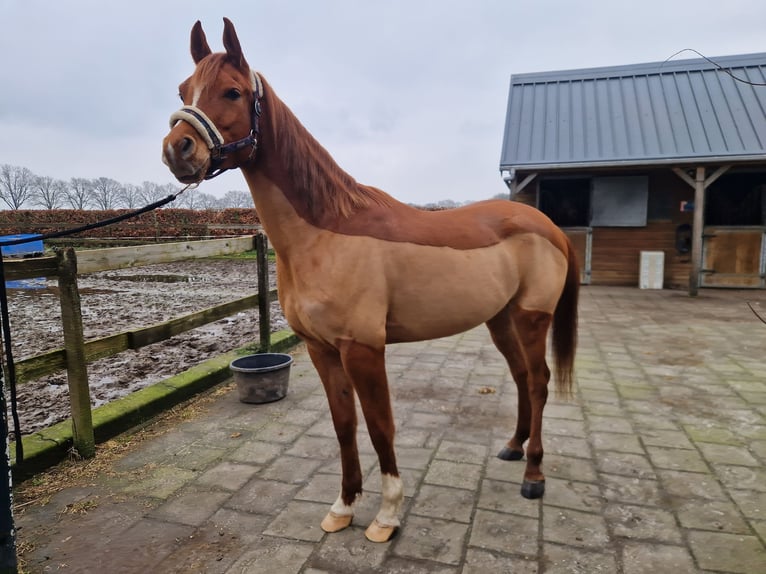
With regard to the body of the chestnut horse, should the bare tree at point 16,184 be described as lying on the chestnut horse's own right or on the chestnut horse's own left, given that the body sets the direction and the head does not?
on the chestnut horse's own right

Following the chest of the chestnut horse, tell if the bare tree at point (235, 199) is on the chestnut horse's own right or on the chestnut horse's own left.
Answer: on the chestnut horse's own right

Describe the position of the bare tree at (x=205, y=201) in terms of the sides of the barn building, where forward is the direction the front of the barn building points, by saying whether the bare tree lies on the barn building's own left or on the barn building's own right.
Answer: on the barn building's own right

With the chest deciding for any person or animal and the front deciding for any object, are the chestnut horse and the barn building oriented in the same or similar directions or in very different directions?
same or similar directions

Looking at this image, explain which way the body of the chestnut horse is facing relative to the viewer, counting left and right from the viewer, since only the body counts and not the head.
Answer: facing the viewer and to the left of the viewer

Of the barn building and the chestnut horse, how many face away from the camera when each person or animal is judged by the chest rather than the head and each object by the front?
0

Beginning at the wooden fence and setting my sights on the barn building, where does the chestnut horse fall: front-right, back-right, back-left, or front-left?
front-right

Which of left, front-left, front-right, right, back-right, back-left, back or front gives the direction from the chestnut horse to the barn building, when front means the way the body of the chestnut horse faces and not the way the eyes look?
back

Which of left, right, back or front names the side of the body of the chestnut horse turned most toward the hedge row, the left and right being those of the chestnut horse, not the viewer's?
right

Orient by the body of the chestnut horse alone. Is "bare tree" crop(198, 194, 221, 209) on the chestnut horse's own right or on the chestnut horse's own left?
on the chestnut horse's own right

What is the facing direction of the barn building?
toward the camera
